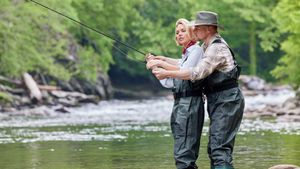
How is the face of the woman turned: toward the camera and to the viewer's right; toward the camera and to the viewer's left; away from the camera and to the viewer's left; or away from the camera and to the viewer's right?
toward the camera and to the viewer's left

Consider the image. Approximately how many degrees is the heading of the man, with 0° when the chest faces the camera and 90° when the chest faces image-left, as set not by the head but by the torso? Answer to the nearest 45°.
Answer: approximately 90°

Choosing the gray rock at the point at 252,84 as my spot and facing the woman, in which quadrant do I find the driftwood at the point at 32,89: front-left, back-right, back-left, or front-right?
front-right

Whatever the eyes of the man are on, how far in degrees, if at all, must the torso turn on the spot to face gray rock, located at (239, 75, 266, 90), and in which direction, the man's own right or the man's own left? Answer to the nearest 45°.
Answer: approximately 90° to the man's own right

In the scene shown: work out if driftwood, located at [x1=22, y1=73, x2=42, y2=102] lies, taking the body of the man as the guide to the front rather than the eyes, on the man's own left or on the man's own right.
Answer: on the man's own right

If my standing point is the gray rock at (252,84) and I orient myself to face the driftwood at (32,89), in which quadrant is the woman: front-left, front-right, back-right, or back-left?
front-left
